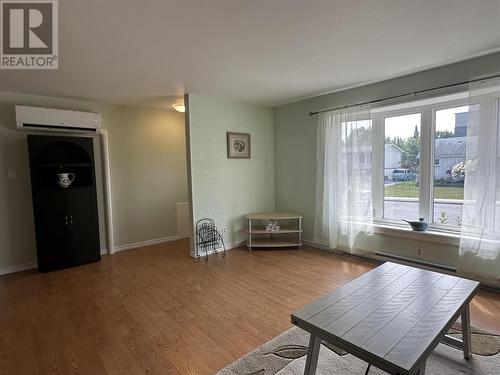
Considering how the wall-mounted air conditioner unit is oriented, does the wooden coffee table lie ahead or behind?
ahead

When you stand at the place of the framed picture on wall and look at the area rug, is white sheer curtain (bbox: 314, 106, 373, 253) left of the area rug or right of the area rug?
left

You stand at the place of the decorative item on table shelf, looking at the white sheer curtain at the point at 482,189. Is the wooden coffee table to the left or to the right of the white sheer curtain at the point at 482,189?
right

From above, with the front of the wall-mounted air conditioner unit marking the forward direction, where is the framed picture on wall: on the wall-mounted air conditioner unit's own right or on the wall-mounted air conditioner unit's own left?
on the wall-mounted air conditioner unit's own left

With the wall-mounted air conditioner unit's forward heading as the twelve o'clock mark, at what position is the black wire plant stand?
The black wire plant stand is roughly at 10 o'clock from the wall-mounted air conditioner unit.

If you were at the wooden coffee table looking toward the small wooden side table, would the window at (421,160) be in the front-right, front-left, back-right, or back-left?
front-right

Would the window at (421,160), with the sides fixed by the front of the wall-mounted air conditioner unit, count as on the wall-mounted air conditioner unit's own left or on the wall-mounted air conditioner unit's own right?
on the wall-mounted air conditioner unit's own left

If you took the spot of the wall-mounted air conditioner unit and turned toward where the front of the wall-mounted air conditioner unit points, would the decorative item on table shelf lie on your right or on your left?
on your left

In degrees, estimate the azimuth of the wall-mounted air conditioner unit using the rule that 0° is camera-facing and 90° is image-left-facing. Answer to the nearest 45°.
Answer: approximately 0°

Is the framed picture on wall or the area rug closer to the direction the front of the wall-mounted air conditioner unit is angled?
the area rug

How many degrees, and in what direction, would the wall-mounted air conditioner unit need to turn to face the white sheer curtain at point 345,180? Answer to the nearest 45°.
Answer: approximately 45° to its left
